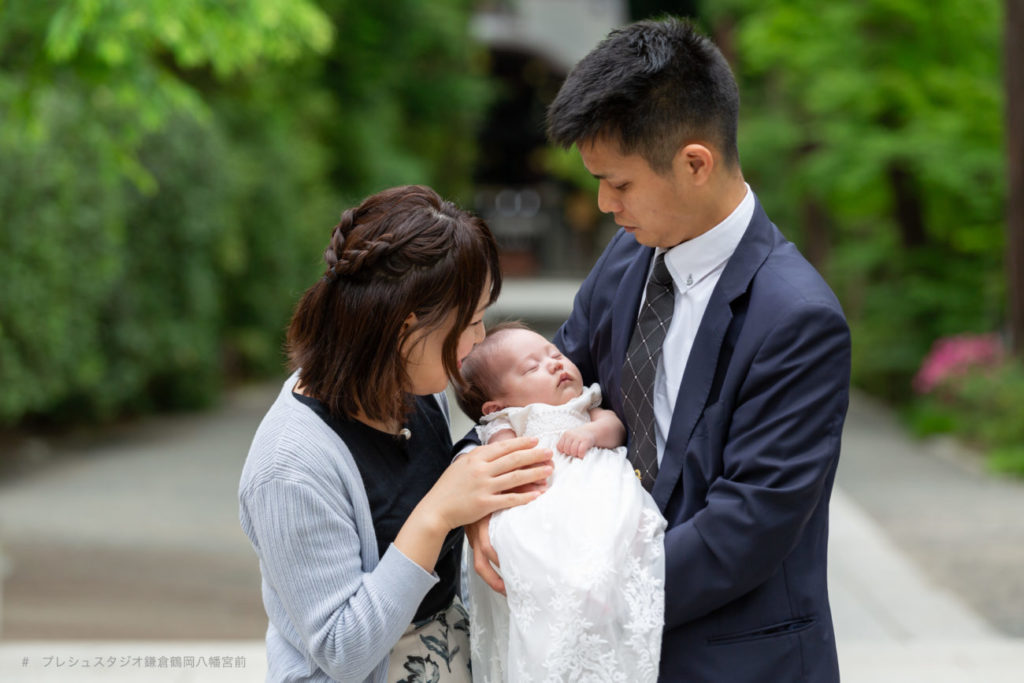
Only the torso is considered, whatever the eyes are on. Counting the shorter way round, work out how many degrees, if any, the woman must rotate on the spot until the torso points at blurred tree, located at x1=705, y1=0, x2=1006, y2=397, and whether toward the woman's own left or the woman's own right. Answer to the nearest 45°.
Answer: approximately 90° to the woman's own left

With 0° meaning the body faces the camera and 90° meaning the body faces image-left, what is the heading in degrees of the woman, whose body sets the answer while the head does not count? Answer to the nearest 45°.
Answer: approximately 315°

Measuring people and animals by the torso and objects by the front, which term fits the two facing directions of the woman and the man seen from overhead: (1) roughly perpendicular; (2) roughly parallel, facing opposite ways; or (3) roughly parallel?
roughly perpendicular

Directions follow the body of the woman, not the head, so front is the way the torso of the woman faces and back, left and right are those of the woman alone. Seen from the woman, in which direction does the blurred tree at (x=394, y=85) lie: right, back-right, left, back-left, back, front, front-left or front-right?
back-left

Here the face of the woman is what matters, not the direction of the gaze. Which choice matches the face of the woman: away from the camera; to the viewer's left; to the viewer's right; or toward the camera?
to the viewer's right

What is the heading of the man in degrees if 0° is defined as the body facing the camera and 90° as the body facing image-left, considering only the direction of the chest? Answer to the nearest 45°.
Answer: approximately 45°

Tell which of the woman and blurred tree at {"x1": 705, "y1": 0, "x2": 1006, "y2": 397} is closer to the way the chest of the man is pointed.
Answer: the woman

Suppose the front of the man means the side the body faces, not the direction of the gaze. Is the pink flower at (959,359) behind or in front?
behind

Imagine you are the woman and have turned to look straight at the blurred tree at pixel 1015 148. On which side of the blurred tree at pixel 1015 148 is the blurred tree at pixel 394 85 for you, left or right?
left
